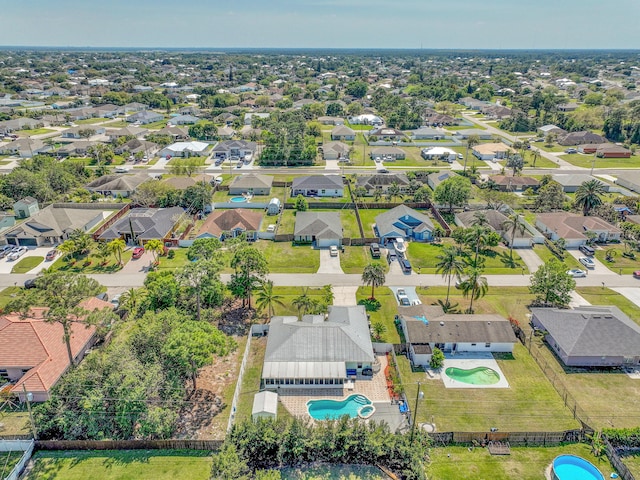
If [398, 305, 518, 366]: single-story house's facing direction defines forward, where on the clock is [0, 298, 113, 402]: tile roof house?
The tile roof house is roughly at 8 o'clock from the single-story house.

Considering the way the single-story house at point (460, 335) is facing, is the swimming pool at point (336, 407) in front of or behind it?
behind

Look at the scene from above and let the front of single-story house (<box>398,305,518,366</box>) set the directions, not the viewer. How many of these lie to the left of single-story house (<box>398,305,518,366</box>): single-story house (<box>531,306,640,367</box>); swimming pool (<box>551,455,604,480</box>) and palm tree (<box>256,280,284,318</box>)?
1

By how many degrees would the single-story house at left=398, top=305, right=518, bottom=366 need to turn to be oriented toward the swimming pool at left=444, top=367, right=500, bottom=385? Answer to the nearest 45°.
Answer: approximately 135° to its right

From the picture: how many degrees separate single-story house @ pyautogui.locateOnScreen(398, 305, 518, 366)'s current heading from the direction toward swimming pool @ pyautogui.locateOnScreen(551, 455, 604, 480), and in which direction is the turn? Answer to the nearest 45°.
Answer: approximately 135° to its right

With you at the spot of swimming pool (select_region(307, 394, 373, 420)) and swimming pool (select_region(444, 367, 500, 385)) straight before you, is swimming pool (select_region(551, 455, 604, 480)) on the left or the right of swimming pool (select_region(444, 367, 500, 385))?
right

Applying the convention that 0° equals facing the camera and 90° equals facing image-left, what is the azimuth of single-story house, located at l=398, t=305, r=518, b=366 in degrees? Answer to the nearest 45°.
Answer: approximately 180°

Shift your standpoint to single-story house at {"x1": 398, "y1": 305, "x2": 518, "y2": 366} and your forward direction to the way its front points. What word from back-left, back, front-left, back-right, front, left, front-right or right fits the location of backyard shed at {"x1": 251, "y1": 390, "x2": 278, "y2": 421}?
back-left

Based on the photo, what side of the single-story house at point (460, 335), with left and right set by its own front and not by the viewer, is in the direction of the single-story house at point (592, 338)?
right

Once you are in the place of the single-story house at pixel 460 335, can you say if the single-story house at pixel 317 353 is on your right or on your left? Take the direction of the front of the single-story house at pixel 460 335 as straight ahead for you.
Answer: on your left

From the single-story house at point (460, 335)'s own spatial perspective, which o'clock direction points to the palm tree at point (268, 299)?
The palm tree is roughly at 9 o'clock from the single-story house.
